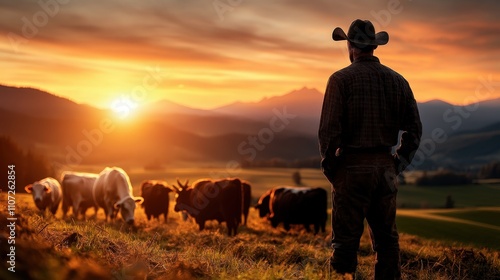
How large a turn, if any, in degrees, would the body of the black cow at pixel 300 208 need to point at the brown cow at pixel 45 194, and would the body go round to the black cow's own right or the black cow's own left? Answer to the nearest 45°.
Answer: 0° — it already faces it

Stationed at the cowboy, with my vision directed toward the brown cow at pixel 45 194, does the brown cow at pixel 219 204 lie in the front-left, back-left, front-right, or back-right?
front-right

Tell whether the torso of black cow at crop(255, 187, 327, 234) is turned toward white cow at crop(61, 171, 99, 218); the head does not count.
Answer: yes

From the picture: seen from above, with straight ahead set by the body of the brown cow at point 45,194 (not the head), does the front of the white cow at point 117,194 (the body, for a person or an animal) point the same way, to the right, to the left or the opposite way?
to the left

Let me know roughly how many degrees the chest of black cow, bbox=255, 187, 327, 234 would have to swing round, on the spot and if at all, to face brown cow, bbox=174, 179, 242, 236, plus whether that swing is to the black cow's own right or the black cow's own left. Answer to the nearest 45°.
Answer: approximately 45° to the black cow's own left

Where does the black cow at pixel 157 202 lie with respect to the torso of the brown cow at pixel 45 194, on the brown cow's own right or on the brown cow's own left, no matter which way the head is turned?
on the brown cow's own left

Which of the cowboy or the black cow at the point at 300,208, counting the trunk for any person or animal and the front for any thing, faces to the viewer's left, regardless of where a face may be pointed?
the black cow

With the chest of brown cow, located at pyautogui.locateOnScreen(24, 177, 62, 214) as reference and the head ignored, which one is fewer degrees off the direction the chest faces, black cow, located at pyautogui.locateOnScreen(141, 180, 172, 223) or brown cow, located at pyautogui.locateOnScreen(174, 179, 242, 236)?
the brown cow

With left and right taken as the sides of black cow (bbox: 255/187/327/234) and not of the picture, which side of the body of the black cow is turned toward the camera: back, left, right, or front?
left

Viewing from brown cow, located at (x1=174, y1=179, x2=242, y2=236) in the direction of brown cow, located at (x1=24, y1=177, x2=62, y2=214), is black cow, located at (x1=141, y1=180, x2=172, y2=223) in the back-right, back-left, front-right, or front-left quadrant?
front-right

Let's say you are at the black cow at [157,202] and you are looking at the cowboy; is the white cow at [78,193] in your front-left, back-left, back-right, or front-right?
back-right

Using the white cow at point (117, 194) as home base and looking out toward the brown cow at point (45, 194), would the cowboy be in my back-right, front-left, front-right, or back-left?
back-left

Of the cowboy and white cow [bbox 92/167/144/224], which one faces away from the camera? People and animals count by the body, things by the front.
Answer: the cowboy

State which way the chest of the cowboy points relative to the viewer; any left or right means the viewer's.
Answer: facing away from the viewer

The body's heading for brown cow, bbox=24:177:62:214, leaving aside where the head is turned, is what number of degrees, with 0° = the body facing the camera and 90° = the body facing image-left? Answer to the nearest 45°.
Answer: approximately 45°
